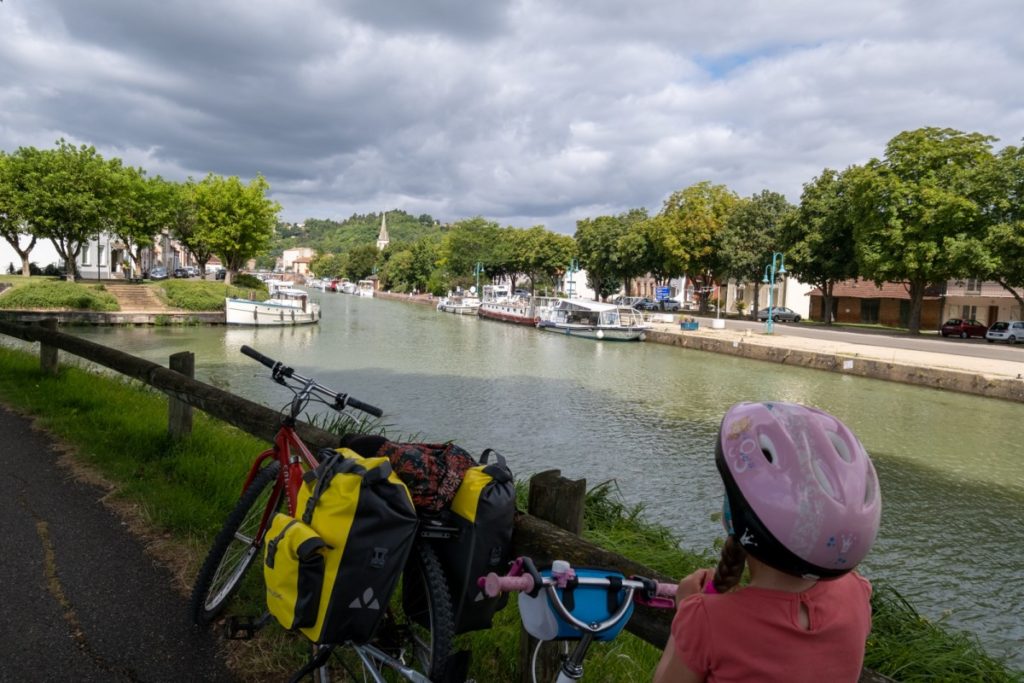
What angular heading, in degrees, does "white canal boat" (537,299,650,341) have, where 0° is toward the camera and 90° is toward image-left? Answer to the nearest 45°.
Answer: approximately 315°

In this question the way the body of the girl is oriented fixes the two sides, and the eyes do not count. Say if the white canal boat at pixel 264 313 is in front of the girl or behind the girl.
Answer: in front

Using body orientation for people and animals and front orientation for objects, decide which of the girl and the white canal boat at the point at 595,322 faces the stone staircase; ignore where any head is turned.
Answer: the girl

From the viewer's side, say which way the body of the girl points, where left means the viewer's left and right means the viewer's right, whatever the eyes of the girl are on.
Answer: facing away from the viewer and to the left of the viewer

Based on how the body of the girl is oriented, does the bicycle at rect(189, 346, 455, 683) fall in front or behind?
in front

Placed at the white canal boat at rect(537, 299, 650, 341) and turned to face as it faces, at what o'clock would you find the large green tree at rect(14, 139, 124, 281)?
The large green tree is roughly at 4 o'clock from the white canal boat.

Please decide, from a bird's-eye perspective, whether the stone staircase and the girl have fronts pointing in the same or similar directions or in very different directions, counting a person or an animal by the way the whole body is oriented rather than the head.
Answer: very different directions
